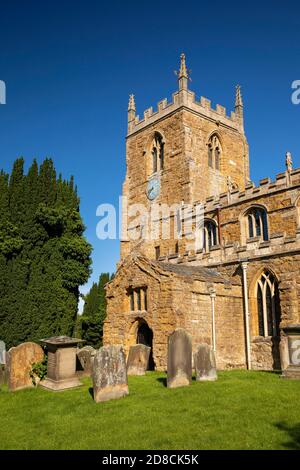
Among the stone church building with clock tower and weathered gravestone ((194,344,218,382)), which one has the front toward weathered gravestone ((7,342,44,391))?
the stone church building with clock tower

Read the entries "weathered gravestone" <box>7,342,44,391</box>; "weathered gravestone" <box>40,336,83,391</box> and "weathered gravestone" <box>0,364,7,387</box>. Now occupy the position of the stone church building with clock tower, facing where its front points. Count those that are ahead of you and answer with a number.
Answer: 3

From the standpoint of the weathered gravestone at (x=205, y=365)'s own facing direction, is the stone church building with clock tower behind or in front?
behind

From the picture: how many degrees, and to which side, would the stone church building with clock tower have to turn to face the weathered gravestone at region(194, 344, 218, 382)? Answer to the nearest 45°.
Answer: approximately 45° to its left

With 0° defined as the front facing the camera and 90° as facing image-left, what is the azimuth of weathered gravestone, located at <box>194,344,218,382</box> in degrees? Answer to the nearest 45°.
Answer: approximately 0°

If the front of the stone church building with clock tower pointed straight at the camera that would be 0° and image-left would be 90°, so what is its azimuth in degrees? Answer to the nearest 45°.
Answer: approximately 45°

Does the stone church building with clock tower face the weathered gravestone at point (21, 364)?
yes

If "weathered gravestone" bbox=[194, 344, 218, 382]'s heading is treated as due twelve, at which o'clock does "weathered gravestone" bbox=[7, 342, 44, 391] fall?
"weathered gravestone" bbox=[7, 342, 44, 391] is roughly at 3 o'clock from "weathered gravestone" bbox=[194, 344, 218, 382].

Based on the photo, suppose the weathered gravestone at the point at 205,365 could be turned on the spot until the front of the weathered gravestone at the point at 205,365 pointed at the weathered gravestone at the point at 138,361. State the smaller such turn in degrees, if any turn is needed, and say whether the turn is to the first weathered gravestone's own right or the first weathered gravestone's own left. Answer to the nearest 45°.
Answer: approximately 135° to the first weathered gravestone's own right
